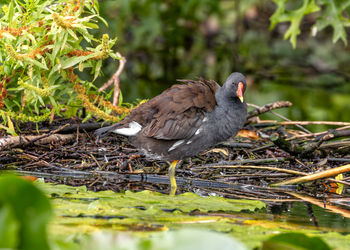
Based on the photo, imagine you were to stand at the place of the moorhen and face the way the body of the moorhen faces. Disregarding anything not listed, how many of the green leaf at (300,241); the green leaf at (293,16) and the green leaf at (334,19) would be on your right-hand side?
1

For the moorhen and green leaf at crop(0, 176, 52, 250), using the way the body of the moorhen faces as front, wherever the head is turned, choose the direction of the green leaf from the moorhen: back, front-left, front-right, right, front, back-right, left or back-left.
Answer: right

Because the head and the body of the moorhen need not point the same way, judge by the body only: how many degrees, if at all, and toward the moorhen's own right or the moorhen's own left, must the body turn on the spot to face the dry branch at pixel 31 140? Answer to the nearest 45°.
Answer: approximately 180°

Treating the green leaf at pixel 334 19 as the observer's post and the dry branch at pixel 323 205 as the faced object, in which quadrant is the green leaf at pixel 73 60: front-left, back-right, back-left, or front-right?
front-right

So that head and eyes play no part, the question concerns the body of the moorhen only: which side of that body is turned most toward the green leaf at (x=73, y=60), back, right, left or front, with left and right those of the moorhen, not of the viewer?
back

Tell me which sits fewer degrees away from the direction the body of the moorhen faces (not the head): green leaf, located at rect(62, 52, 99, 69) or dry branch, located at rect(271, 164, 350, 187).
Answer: the dry branch

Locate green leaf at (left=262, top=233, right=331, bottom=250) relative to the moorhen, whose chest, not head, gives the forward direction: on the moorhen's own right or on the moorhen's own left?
on the moorhen's own right

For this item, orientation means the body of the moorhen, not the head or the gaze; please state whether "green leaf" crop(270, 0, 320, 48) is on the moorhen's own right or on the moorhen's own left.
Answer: on the moorhen's own left

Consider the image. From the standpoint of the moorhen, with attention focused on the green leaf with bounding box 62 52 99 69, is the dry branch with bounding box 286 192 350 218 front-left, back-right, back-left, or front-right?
back-right

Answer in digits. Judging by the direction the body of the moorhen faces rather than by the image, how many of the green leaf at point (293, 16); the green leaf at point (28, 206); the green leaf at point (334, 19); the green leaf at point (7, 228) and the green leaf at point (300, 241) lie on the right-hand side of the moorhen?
3

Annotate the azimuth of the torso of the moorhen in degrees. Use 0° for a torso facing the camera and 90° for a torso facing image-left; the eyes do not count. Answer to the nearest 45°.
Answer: approximately 270°

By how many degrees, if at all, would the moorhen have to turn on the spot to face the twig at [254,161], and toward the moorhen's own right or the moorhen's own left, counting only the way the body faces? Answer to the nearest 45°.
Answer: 0° — it already faces it

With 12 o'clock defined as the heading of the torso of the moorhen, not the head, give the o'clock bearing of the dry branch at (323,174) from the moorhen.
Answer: The dry branch is roughly at 1 o'clock from the moorhen.
